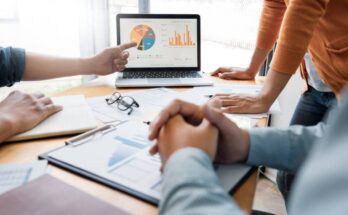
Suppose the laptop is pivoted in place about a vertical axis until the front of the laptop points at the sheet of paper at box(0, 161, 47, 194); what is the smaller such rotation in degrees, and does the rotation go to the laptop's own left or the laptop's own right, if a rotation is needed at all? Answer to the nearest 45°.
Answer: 0° — it already faces it

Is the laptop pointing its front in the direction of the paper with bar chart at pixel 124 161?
yes

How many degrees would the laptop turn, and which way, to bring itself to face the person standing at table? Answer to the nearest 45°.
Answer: approximately 45° to its left

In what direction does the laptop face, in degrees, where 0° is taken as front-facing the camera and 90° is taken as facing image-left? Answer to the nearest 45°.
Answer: approximately 0°

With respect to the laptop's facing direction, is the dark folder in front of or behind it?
in front

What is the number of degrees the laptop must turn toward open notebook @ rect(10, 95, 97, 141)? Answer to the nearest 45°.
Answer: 0° — it already faces it
